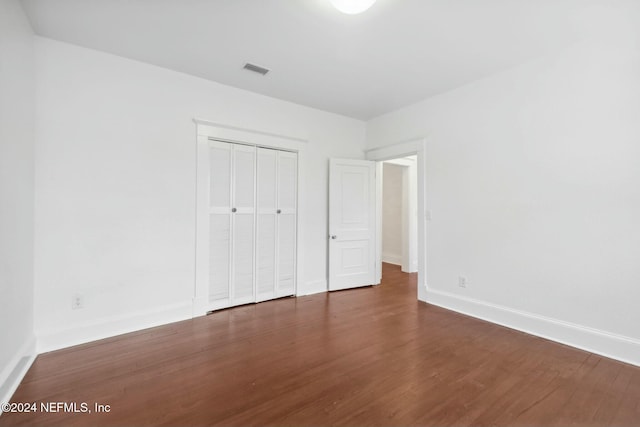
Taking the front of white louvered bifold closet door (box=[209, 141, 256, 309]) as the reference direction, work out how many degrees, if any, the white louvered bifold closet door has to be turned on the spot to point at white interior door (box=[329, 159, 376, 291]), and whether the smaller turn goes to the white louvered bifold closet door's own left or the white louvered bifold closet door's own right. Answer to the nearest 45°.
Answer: approximately 45° to the white louvered bifold closet door's own left

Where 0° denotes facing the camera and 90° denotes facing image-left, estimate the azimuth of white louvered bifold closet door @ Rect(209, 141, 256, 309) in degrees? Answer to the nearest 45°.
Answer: approximately 315°

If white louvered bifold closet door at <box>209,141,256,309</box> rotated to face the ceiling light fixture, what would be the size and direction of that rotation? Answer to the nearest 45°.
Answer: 0° — it already faces it

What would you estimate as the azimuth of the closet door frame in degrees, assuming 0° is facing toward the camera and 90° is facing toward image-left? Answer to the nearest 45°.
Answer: approximately 315°

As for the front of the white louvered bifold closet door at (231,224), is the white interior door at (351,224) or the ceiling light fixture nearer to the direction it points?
the ceiling light fixture

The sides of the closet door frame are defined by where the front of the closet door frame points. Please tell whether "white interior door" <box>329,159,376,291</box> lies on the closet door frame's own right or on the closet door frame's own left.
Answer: on the closet door frame's own left
